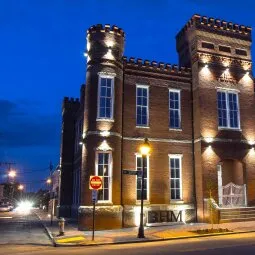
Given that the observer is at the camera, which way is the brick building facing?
facing the viewer and to the right of the viewer
